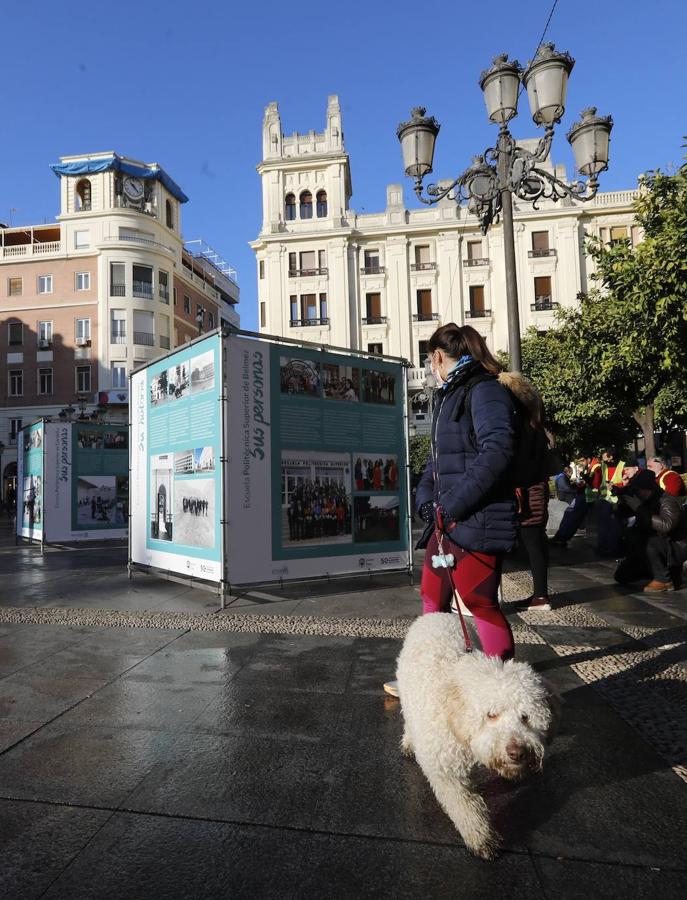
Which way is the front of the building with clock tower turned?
toward the camera

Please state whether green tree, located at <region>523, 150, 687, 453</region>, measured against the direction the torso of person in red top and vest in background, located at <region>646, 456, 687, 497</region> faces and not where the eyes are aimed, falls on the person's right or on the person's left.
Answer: on the person's right

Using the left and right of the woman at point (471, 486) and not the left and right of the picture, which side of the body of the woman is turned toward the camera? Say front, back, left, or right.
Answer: left

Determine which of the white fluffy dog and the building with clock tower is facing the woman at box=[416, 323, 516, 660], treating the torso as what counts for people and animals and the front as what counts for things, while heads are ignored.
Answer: the building with clock tower

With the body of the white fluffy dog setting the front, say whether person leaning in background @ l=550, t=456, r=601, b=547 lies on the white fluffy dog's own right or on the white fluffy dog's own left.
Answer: on the white fluffy dog's own left

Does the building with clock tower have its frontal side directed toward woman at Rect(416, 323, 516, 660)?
yes

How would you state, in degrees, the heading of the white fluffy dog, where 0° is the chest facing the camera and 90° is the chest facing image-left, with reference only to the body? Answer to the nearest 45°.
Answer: approximately 315°

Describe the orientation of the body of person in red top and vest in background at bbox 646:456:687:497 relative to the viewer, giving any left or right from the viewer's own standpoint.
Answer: facing to the left of the viewer

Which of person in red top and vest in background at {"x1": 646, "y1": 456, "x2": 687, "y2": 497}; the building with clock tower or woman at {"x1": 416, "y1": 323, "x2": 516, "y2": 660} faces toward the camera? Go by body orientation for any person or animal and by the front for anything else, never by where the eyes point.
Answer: the building with clock tower
